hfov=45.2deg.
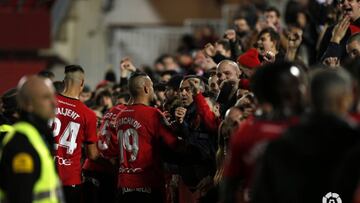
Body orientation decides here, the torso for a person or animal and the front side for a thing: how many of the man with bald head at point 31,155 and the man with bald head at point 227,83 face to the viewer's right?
1

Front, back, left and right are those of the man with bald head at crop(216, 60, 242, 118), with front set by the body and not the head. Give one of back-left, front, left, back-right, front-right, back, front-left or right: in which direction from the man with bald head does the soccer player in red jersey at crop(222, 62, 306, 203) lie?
front-left

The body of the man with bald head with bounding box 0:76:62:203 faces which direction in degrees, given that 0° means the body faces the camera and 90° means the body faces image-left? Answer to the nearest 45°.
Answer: approximately 270°

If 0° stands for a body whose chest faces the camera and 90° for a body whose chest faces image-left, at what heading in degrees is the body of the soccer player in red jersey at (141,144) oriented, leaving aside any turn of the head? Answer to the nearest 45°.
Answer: approximately 225°

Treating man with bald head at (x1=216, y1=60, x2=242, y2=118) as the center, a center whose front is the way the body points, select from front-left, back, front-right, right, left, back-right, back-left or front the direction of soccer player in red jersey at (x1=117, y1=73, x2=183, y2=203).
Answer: front-right

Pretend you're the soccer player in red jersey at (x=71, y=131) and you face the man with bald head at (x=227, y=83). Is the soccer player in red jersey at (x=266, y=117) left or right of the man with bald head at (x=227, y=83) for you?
right

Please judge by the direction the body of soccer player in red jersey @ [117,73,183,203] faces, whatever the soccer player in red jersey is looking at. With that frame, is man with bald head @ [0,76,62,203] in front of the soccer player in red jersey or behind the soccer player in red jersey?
behind
